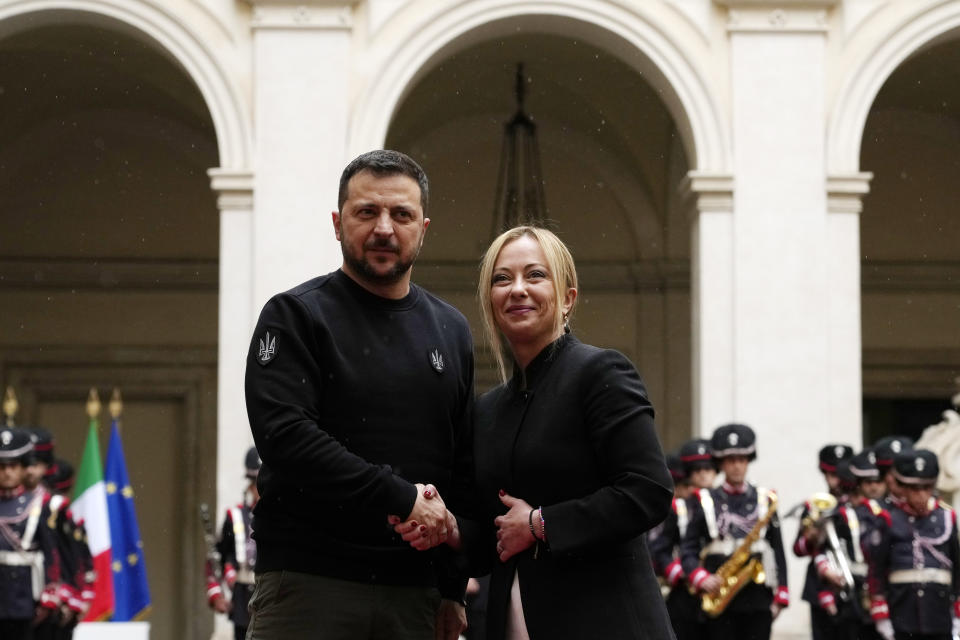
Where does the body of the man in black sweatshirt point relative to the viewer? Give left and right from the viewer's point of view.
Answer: facing the viewer and to the right of the viewer

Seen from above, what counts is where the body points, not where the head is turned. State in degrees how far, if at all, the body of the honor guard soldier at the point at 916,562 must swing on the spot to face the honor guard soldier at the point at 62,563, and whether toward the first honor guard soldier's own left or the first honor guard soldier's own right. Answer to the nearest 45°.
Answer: approximately 90° to the first honor guard soldier's own right

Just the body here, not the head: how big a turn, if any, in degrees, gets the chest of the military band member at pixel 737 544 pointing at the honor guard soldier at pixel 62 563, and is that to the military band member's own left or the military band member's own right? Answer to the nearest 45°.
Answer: approximately 90° to the military band member's own right

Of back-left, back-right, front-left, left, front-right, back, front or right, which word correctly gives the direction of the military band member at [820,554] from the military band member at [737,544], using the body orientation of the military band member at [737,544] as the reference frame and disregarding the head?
back-left

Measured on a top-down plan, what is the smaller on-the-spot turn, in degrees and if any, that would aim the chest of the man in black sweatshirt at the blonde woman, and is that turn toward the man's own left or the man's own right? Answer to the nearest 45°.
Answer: approximately 45° to the man's own left

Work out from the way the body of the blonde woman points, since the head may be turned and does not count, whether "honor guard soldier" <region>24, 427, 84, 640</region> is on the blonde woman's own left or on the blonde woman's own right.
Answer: on the blonde woman's own right

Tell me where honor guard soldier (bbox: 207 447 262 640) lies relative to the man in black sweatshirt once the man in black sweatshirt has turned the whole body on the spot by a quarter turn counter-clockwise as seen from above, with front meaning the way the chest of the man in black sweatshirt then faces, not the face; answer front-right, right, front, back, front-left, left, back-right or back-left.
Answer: front-left

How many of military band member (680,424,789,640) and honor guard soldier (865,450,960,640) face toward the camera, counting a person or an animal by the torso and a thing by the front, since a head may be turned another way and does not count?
2

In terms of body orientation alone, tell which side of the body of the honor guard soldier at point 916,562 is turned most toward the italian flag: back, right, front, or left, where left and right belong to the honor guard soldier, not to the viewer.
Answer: right

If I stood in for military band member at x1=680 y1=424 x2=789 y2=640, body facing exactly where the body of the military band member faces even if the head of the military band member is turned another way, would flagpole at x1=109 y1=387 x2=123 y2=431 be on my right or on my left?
on my right

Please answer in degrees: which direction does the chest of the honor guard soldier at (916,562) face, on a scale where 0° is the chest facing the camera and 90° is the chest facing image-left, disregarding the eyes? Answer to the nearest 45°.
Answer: approximately 0°
